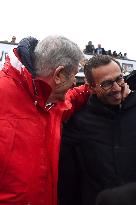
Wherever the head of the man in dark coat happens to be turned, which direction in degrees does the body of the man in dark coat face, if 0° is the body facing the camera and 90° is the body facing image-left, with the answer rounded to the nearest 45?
approximately 315°

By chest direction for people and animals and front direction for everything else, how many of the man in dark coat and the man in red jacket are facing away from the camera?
0

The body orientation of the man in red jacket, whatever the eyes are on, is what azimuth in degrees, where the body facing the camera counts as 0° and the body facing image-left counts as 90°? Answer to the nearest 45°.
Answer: approximately 270°
